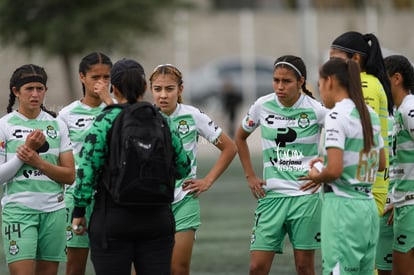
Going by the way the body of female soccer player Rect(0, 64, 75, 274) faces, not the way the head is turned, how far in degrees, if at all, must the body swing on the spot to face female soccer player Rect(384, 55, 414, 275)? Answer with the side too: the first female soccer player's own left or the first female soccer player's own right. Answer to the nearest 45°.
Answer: approximately 90° to the first female soccer player's own left

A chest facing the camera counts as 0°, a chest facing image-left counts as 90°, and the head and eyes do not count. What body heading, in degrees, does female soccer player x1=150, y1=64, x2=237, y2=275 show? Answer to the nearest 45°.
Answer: approximately 45°

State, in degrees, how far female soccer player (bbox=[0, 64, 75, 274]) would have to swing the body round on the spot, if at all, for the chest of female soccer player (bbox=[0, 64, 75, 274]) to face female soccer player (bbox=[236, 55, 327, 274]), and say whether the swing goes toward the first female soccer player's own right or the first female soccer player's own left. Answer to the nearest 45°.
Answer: approximately 90° to the first female soccer player's own left

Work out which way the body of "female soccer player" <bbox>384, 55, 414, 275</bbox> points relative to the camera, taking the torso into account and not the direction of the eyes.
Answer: to the viewer's left

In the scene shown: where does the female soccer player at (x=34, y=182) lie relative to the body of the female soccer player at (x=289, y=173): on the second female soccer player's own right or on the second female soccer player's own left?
on the second female soccer player's own right

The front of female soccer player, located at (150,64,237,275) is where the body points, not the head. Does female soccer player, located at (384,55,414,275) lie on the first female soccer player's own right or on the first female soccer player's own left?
on the first female soccer player's own left
